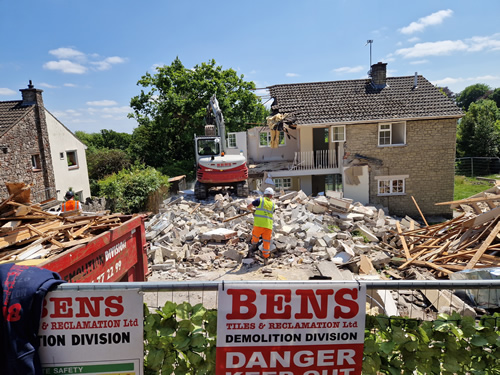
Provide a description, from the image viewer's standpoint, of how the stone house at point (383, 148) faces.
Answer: facing the viewer

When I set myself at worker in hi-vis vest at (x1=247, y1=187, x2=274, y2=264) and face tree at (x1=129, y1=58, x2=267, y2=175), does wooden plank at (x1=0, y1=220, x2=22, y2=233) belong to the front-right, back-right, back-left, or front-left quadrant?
back-left

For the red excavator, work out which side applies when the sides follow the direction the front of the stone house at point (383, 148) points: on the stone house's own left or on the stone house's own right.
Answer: on the stone house's own right

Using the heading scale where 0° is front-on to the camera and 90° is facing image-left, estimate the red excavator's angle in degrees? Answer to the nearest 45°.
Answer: approximately 180°

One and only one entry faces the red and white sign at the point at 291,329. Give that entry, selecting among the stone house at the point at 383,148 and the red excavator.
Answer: the stone house

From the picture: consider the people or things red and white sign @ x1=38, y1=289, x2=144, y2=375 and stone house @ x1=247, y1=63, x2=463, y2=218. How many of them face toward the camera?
2

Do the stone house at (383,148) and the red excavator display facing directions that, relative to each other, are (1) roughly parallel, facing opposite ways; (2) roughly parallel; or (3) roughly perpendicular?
roughly parallel, facing opposite ways

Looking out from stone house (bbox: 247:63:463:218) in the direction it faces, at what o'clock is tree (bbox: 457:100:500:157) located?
The tree is roughly at 7 o'clock from the stone house.

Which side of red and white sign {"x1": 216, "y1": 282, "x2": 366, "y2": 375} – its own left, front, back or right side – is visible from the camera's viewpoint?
front

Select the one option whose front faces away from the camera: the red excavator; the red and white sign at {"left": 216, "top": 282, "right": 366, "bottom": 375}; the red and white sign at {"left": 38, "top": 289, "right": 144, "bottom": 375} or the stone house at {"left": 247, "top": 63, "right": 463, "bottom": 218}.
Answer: the red excavator

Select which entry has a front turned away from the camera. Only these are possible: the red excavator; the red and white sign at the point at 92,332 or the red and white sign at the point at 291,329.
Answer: the red excavator

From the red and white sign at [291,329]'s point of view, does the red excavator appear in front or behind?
behind

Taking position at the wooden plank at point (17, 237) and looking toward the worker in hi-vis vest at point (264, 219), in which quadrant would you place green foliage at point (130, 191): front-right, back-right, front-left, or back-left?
front-left

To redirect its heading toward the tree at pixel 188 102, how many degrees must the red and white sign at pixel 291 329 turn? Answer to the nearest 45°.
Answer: approximately 180°

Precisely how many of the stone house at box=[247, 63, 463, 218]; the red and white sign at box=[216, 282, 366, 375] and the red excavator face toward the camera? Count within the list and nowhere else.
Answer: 2

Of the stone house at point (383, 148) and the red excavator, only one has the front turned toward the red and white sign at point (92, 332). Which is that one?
the stone house

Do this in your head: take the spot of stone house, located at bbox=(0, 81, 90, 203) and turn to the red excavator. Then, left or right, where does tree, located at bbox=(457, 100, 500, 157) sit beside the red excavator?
left
